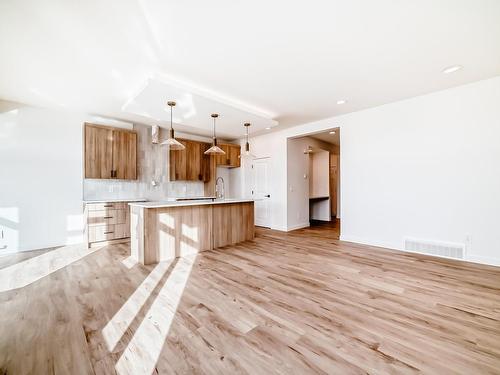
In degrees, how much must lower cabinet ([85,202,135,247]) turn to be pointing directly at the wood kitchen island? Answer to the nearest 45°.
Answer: approximately 45° to its left

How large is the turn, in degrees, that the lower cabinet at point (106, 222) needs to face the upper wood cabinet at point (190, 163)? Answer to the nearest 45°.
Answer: approximately 90° to its left

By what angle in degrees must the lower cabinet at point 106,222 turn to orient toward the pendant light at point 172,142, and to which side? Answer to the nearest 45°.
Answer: approximately 45° to its left

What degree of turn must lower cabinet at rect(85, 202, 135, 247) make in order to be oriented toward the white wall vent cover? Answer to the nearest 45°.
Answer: approximately 45° to its left

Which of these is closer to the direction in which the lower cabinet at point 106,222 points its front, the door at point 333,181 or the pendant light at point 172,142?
the pendant light

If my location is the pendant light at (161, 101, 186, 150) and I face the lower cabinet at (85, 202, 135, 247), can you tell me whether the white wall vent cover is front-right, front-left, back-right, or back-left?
back-right

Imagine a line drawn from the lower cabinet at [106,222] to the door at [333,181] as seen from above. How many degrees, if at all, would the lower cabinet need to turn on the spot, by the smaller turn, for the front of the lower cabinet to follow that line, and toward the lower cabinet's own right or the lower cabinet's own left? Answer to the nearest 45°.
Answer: approximately 90° to the lower cabinet's own left

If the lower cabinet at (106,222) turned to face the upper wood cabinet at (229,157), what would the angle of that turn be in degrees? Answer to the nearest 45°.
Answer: approximately 90° to its left

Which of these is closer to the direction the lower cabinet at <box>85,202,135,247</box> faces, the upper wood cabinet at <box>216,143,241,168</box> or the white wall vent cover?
the white wall vent cover

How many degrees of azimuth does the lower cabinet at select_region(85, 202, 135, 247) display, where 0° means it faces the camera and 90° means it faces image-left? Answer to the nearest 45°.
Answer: approximately 0°

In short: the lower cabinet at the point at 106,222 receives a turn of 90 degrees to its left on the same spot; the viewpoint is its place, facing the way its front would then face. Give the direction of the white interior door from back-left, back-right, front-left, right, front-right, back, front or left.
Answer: front
